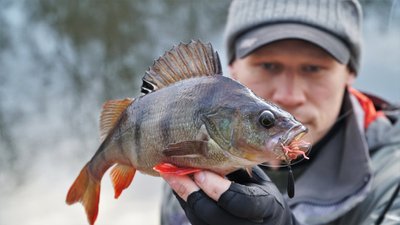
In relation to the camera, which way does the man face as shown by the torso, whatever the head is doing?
toward the camera

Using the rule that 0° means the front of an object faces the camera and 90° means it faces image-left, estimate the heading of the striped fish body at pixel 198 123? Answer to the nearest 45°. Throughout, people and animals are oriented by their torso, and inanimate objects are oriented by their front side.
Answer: approximately 270°

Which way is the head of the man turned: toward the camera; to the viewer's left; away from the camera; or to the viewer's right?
toward the camera
